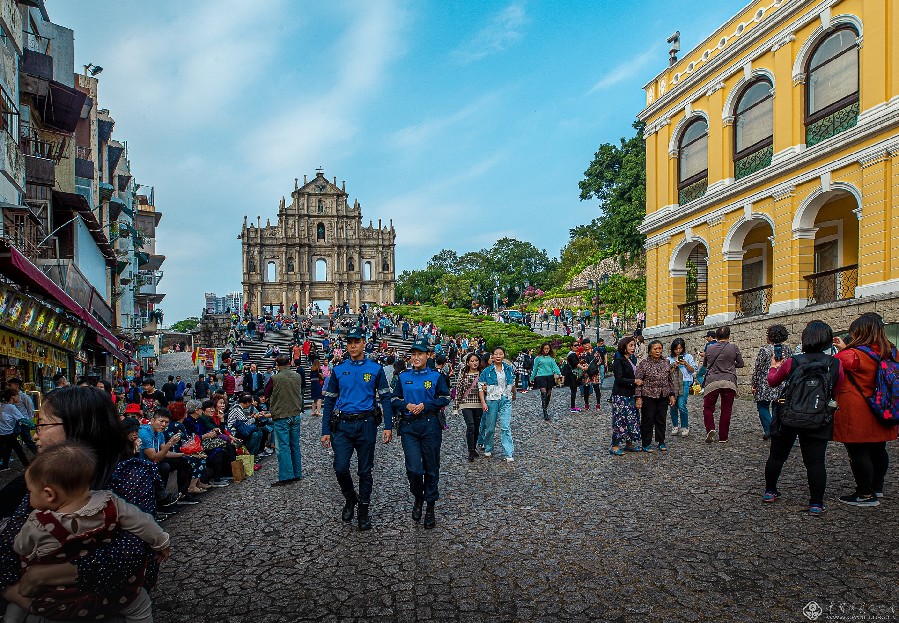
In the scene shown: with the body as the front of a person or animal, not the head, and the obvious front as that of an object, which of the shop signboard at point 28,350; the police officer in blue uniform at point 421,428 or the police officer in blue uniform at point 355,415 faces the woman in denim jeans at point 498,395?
the shop signboard

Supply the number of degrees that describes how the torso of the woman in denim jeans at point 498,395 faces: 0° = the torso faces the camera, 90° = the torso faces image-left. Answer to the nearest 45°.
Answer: approximately 0°

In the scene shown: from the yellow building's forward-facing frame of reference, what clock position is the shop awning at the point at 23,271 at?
The shop awning is roughly at 12 o'clock from the yellow building.

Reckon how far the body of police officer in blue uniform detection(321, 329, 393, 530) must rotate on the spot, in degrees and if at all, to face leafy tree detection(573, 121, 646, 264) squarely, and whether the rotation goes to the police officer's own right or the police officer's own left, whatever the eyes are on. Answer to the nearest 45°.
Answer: approximately 135° to the police officer's own left

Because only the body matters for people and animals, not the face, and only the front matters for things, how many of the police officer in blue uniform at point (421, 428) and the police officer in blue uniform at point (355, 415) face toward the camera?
2

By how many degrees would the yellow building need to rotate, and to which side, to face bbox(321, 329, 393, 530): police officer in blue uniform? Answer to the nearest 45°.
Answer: approximately 45° to its left

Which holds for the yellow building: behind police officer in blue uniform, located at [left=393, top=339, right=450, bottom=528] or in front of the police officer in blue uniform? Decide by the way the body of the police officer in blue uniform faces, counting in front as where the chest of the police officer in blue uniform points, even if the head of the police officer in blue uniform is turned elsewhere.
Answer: behind

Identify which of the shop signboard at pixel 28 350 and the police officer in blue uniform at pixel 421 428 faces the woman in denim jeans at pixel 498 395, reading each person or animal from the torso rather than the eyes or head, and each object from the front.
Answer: the shop signboard

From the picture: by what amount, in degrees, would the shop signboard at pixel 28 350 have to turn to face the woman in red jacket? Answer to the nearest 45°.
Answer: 0° — it already faces them

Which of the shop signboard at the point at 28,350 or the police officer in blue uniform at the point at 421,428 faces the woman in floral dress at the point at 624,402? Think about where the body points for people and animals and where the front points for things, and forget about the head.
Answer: the shop signboard
